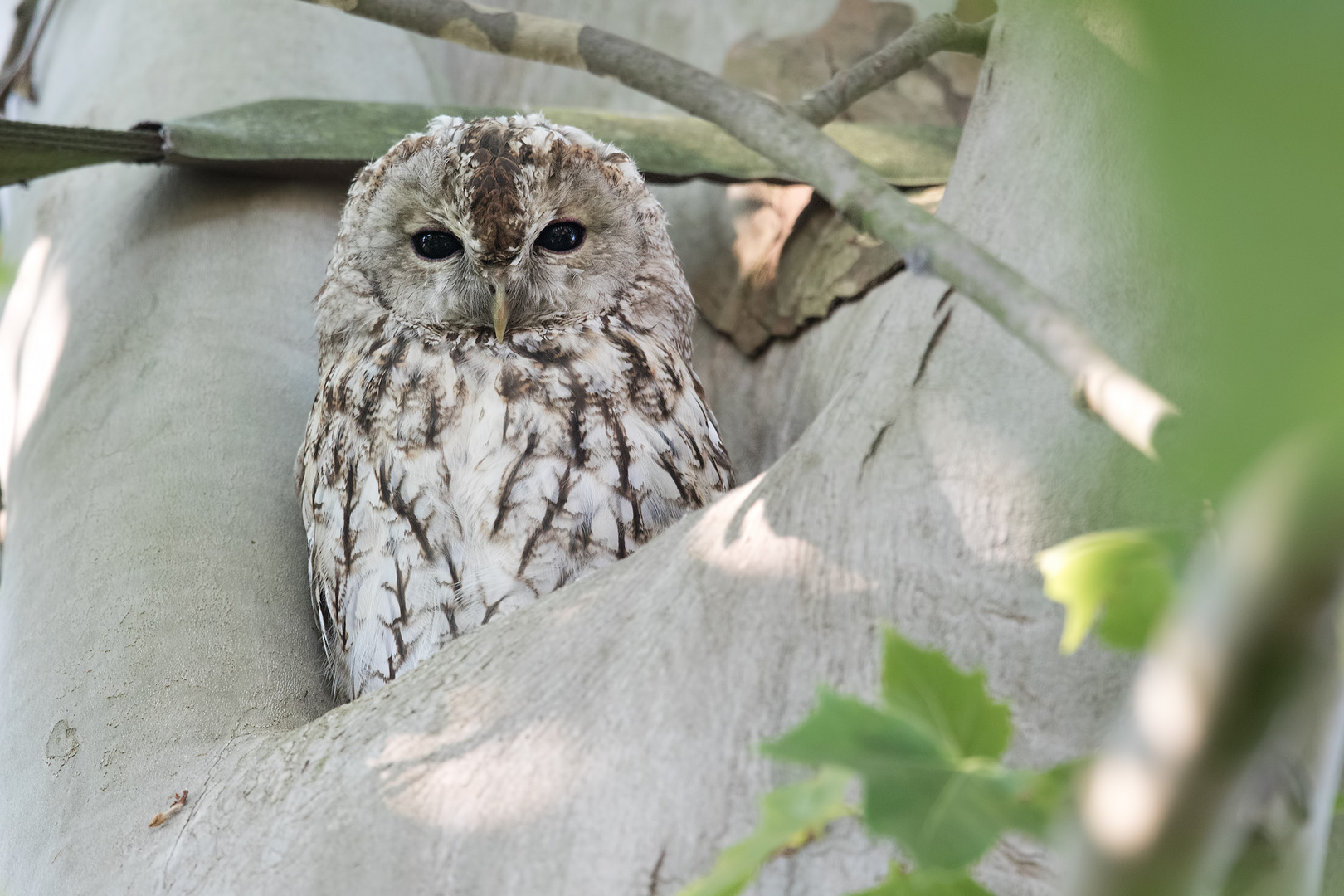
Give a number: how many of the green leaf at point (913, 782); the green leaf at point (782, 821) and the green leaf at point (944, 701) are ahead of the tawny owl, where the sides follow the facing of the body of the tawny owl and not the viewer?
3

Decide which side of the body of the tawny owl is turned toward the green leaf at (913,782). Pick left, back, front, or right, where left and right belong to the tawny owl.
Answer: front

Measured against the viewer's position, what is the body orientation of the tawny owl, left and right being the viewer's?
facing the viewer

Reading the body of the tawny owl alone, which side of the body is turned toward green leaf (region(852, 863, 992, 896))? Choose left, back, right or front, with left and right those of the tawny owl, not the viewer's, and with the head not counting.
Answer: front

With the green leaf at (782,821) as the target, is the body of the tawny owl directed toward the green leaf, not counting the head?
yes
